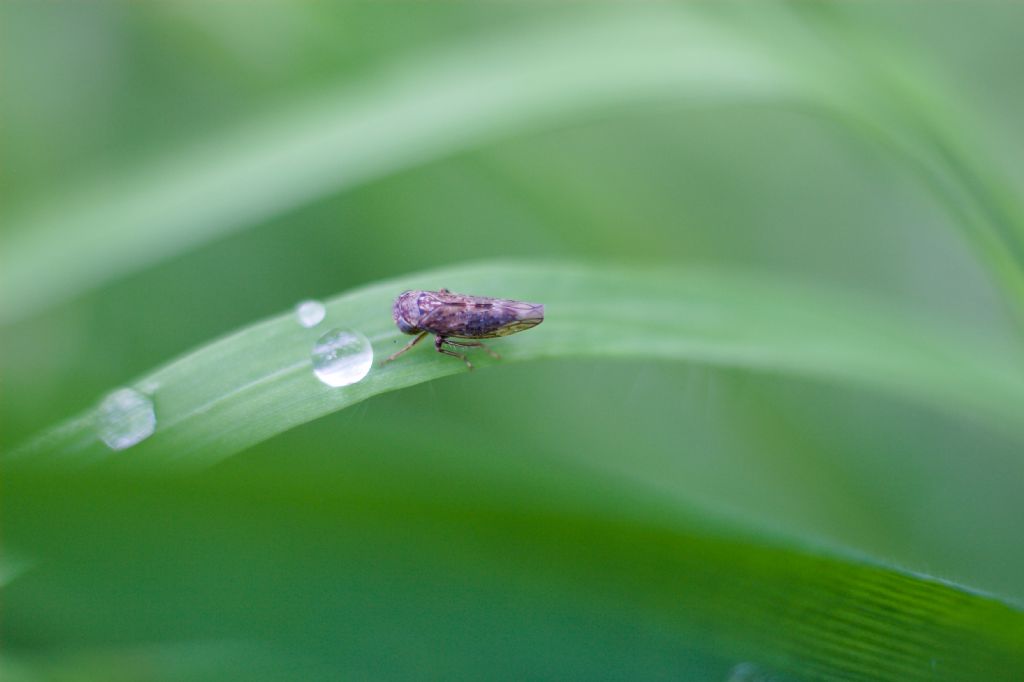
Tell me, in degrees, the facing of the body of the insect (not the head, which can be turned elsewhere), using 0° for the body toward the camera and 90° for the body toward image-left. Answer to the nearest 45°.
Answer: approximately 90°

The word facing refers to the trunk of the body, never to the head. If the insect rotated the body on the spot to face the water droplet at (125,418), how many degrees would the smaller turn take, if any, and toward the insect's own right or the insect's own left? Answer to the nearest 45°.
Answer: approximately 45° to the insect's own left

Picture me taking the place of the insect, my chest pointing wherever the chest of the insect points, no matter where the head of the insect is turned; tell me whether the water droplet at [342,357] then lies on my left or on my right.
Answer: on my left
